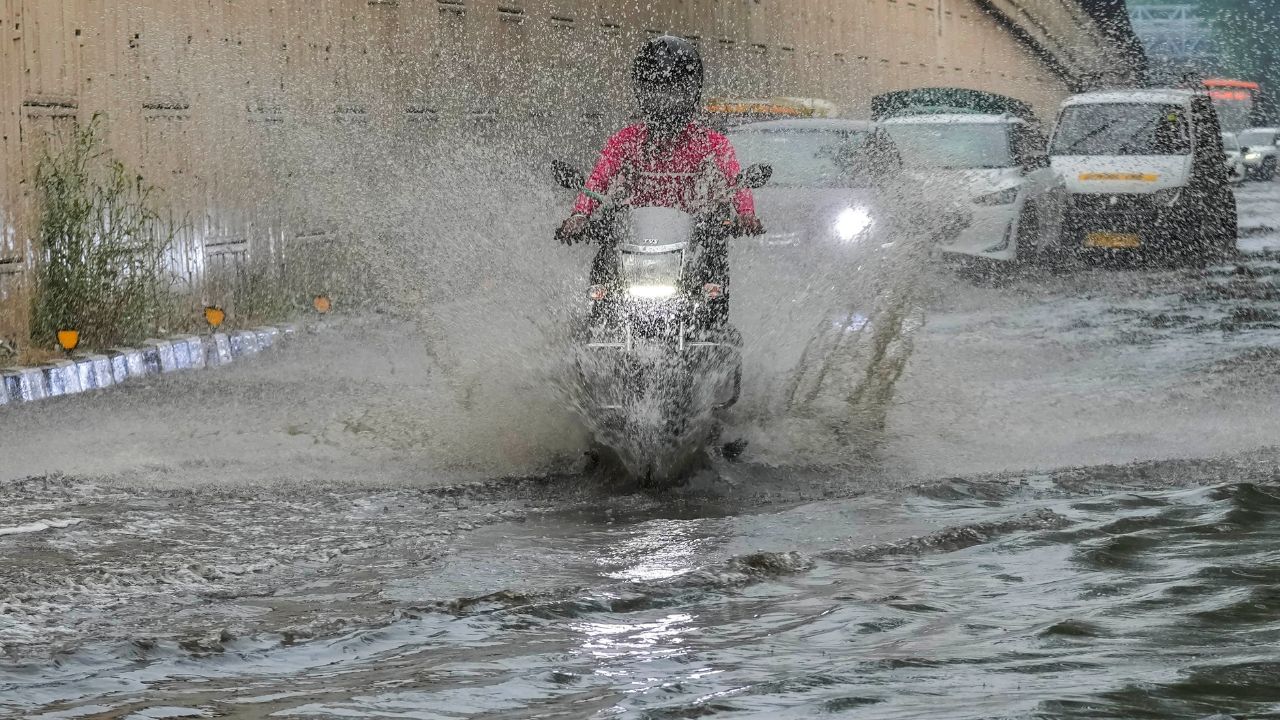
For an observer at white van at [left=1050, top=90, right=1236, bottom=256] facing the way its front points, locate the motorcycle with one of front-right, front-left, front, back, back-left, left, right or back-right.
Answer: front

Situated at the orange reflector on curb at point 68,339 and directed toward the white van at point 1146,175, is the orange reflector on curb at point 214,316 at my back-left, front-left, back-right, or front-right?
front-left

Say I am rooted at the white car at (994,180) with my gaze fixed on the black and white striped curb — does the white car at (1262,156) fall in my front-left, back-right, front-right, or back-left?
back-right

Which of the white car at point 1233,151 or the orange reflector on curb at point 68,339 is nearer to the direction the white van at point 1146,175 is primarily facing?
the orange reflector on curb

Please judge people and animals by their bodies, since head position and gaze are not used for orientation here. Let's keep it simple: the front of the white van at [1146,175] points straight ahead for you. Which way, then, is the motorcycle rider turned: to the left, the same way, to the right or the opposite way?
the same way

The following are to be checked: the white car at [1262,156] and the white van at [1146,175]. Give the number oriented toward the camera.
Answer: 2

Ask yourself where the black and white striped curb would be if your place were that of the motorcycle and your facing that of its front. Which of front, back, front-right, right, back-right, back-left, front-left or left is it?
back-right

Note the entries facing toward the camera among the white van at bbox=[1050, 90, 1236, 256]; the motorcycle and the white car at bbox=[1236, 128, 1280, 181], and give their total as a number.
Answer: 3

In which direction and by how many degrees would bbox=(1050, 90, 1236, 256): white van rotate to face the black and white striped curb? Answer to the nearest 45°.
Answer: approximately 45° to its right

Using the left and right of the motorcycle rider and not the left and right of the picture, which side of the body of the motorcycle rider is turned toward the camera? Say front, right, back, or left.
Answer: front

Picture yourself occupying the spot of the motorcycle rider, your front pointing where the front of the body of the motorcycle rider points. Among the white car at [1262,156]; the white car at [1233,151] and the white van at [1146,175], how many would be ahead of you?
0

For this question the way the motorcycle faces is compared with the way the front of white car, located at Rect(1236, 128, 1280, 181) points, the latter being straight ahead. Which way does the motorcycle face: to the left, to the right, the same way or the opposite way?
the same way

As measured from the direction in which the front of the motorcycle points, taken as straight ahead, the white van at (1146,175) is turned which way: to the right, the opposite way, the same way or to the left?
the same way

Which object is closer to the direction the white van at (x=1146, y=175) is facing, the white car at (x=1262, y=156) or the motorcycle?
the motorcycle

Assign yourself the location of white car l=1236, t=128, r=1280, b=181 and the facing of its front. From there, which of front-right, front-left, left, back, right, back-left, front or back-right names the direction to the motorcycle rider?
front

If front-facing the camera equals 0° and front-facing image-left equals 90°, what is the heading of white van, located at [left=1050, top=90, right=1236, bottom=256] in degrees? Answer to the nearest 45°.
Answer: approximately 0°

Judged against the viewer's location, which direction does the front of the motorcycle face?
facing the viewer

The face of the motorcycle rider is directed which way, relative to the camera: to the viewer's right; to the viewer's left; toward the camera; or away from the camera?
toward the camera

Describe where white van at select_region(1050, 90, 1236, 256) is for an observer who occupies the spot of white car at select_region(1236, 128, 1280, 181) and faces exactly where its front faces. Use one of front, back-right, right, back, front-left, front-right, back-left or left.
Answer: front

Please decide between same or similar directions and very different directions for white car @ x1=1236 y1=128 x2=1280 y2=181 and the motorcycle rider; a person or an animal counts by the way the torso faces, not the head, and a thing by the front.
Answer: same or similar directions
